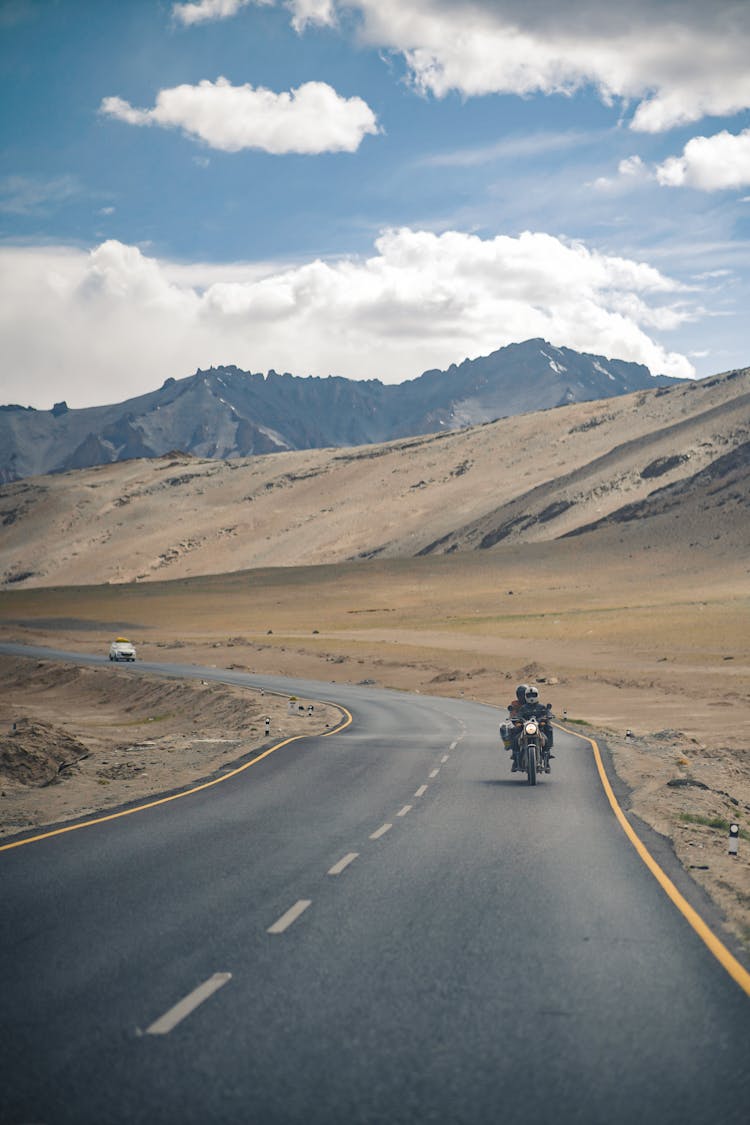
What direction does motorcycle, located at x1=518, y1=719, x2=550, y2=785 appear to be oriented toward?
toward the camera

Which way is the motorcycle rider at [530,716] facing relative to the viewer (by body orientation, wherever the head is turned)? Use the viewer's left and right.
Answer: facing the viewer
